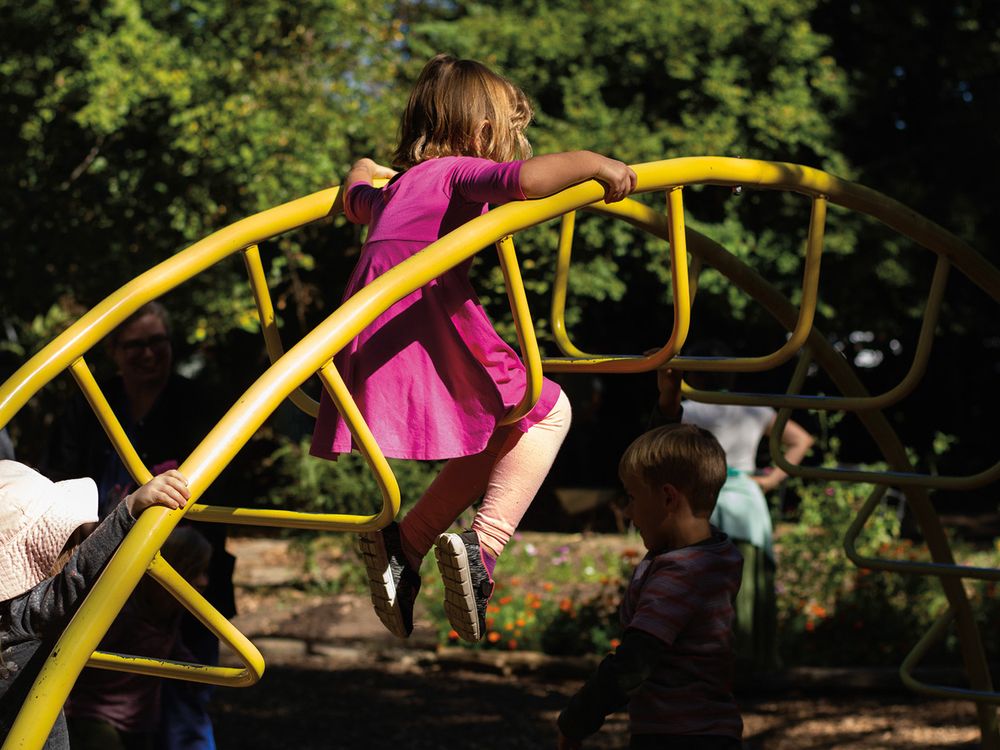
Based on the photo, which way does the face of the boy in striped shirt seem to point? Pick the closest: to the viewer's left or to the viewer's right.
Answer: to the viewer's left

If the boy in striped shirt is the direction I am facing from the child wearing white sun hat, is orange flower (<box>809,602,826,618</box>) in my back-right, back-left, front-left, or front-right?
front-left

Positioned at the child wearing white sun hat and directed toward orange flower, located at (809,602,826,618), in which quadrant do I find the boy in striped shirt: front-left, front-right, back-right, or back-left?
front-right

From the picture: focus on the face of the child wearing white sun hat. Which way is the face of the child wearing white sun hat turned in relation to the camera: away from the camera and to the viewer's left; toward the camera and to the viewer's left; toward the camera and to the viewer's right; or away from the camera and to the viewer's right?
away from the camera and to the viewer's right

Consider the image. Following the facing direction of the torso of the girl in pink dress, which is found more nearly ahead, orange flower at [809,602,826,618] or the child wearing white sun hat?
the orange flower

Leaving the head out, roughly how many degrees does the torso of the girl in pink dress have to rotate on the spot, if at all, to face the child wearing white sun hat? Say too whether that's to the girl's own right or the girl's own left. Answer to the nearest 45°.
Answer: approximately 135° to the girl's own left

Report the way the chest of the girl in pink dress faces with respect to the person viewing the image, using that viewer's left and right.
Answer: facing away from the viewer and to the right of the viewer

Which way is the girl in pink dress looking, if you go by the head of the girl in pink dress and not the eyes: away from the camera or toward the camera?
away from the camera
